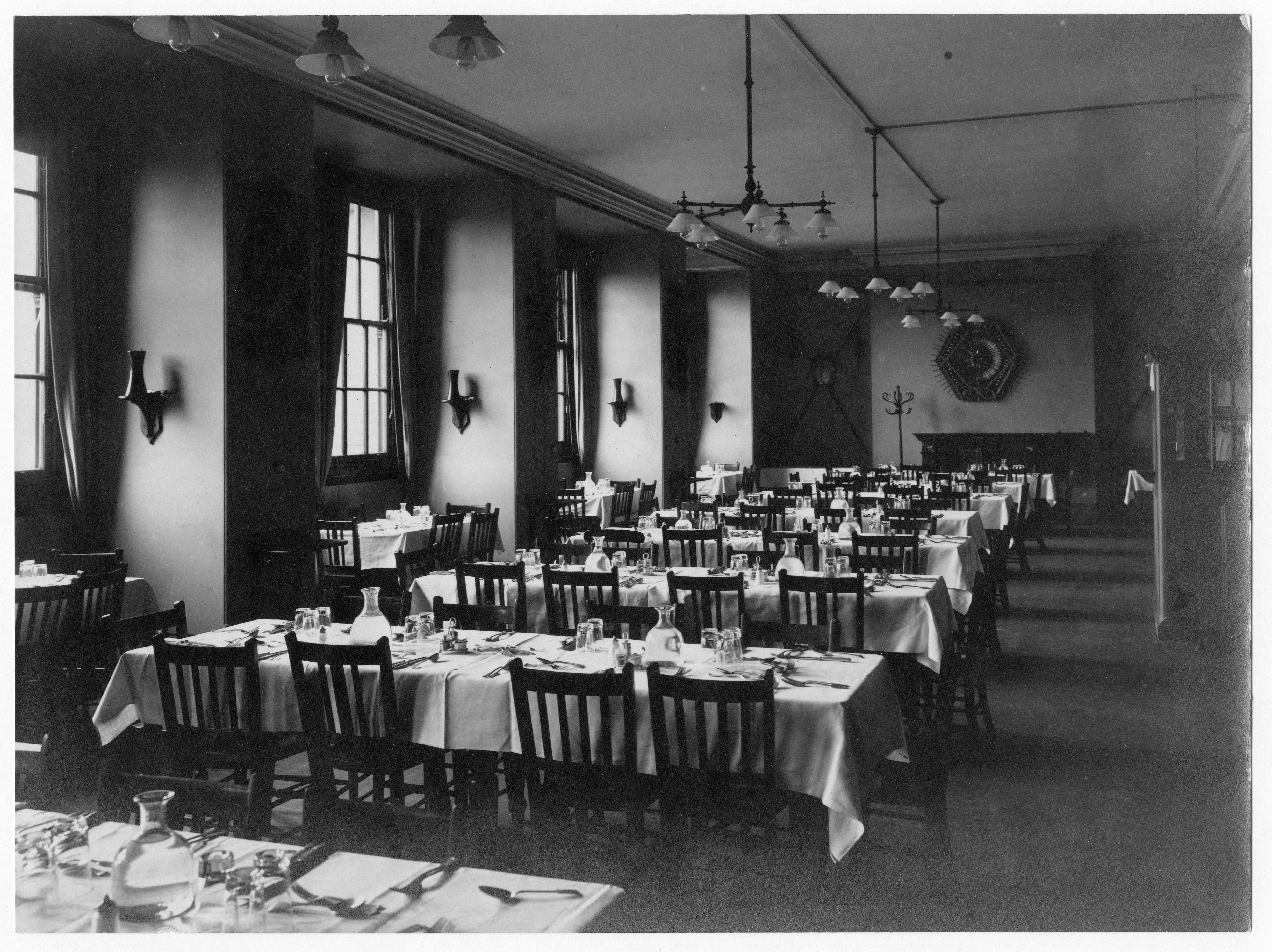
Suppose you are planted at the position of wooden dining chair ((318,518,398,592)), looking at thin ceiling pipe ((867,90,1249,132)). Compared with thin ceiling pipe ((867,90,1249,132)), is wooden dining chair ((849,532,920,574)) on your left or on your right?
right

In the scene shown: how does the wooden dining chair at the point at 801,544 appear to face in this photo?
away from the camera

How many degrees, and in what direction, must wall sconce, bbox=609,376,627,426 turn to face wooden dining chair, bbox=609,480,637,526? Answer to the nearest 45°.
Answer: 0° — it already faces it

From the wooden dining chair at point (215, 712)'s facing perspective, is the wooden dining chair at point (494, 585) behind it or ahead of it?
ahead

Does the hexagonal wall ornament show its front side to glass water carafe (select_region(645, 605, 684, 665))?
yes

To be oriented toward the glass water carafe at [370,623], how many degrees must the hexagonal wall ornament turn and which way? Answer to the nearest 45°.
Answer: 0° — it already faces it

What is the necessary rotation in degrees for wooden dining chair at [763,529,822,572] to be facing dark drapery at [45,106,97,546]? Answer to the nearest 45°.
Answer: approximately 90° to its left

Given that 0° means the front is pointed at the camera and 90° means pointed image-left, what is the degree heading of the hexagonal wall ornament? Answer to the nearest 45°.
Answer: approximately 0°

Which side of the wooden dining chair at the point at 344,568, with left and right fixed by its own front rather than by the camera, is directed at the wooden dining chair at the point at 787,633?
right

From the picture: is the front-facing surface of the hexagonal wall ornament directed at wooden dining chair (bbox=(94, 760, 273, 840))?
yes

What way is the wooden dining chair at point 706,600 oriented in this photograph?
away from the camera

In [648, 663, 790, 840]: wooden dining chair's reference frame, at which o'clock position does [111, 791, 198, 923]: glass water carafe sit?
The glass water carafe is roughly at 7 o'clock from the wooden dining chair.
